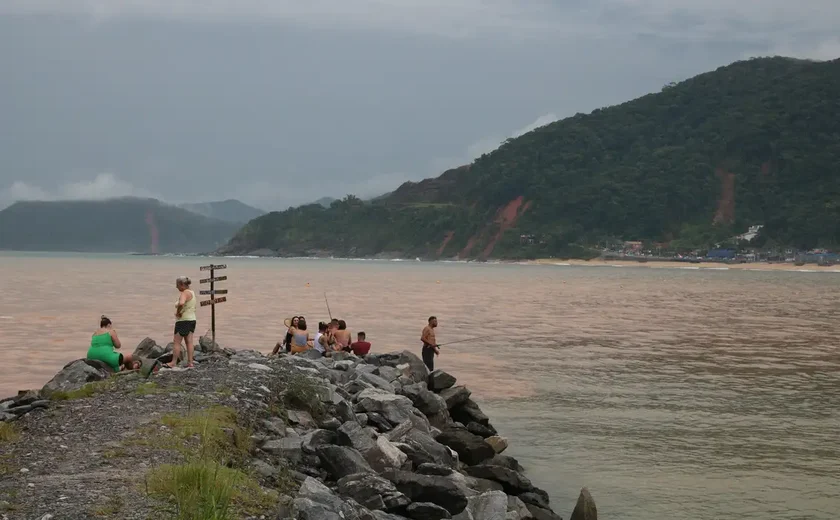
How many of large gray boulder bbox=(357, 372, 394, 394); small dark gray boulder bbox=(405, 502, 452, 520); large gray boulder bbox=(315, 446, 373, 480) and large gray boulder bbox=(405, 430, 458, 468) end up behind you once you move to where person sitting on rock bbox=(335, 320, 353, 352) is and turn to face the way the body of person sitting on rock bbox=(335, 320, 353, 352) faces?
4

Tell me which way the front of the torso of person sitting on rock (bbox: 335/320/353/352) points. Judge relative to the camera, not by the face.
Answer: away from the camera

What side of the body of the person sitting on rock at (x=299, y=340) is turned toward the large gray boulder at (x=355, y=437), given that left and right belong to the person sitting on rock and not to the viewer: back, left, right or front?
back

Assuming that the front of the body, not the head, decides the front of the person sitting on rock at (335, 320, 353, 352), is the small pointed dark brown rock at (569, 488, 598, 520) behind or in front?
behind

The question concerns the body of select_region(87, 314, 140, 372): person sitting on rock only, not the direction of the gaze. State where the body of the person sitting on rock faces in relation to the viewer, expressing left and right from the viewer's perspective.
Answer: facing away from the viewer and to the right of the viewer

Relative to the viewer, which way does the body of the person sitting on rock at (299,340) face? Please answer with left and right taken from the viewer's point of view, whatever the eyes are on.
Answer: facing away from the viewer

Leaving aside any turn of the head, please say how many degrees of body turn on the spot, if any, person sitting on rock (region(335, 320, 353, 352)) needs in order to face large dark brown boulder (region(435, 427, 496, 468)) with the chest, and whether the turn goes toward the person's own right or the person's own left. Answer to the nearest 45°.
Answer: approximately 180°
